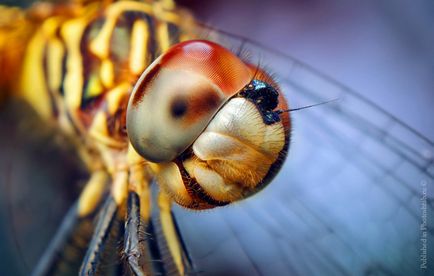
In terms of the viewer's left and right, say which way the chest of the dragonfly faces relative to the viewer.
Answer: facing the viewer and to the right of the viewer
